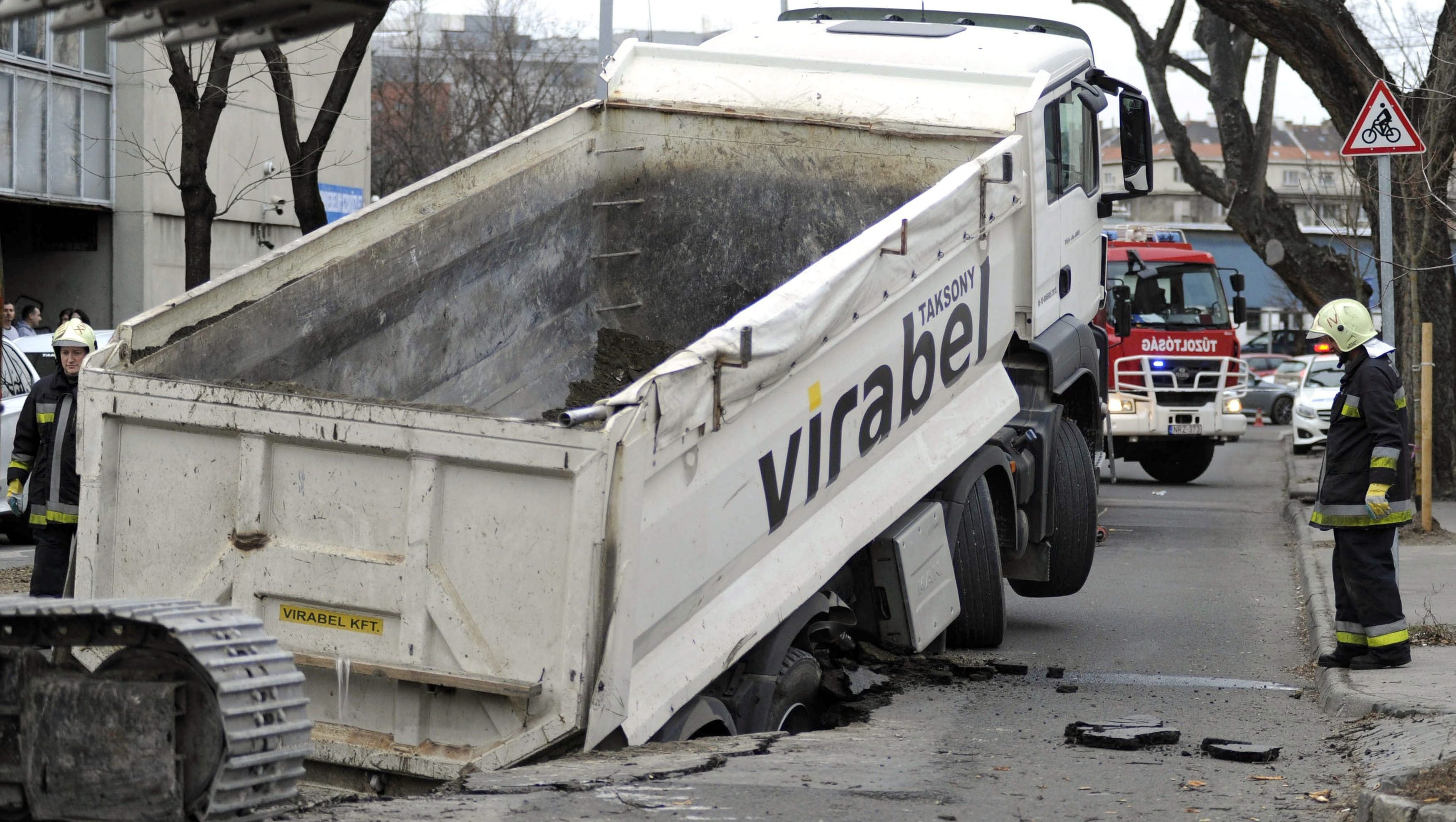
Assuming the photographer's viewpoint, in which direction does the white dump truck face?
facing away from the viewer and to the right of the viewer

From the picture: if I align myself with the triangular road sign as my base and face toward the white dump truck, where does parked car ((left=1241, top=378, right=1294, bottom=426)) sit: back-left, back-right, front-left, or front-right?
back-right

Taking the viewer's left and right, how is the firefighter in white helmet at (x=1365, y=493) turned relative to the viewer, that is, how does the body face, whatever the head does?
facing to the left of the viewer

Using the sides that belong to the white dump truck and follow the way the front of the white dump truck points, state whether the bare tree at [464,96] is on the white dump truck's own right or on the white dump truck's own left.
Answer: on the white dump truck's own left

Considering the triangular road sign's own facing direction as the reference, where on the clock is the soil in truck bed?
The soil in truck bed is roughly at 2 o'clock from the triangular road sign.

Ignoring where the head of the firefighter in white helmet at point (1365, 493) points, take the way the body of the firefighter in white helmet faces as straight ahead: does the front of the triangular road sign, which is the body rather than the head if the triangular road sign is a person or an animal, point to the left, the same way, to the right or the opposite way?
to the left

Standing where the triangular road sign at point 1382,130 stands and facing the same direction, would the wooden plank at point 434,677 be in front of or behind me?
in front

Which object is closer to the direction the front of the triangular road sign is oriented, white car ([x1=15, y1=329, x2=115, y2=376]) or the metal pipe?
the metal pipe

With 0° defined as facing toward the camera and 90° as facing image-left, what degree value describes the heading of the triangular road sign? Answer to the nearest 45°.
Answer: approximately 0°

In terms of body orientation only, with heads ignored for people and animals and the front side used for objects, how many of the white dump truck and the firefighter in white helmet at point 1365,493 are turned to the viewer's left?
1

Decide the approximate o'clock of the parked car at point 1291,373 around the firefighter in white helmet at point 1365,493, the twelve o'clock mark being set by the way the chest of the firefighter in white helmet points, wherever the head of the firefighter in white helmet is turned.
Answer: The parked car is roughly at 3 o'clock from the firefighter in white helmet.

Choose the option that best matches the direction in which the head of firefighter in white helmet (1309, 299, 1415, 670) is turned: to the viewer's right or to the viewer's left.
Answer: to the viewer's left

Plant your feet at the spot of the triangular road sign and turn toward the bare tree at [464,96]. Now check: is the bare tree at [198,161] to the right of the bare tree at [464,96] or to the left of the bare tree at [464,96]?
left

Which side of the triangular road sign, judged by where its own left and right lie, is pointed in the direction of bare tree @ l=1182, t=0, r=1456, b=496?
back
